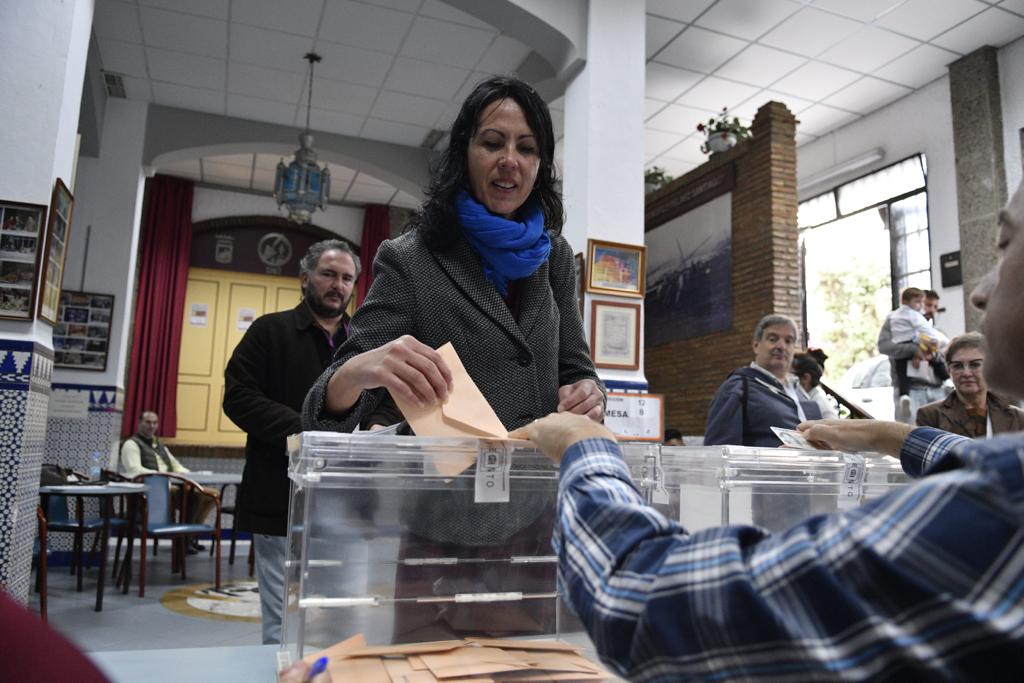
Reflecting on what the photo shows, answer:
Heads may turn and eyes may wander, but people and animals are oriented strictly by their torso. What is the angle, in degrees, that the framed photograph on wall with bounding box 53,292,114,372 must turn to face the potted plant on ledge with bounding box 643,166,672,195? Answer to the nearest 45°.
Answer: approximately 90° to its left

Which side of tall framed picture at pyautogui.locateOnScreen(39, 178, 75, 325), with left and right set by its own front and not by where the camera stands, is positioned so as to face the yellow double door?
left

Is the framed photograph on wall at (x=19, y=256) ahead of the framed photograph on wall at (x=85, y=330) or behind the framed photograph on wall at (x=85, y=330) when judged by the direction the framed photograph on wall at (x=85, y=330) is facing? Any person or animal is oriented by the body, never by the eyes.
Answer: ahead

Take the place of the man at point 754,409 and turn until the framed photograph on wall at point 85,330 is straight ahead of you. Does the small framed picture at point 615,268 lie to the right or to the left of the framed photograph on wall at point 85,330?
right

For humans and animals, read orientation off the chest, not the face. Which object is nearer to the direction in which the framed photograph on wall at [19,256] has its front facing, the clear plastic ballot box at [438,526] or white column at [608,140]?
the clear plastic ballot box

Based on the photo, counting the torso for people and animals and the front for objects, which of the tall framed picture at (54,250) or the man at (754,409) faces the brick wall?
the tall framed picture

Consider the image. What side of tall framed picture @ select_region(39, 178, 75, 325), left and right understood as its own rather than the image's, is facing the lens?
right

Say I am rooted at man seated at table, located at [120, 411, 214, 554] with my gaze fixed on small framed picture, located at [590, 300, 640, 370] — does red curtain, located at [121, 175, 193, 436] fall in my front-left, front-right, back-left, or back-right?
back-left

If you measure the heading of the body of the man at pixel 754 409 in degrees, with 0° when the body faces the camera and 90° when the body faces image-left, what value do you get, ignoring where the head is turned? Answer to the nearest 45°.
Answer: approximately 315°
